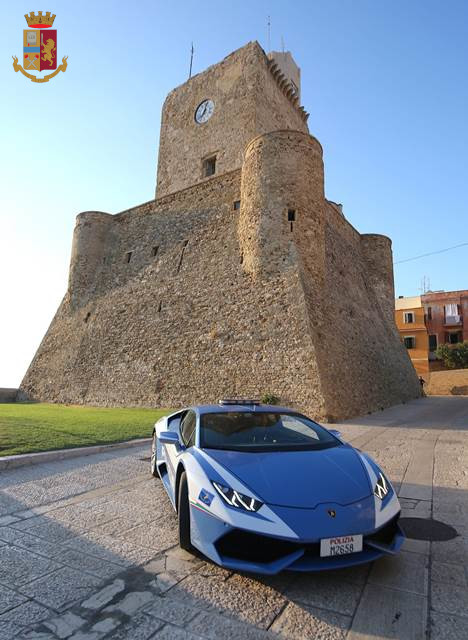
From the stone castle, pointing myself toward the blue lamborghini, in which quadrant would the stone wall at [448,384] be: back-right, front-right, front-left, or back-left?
back-left

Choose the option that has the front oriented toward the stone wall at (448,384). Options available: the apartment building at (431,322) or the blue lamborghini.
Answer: the apartment building

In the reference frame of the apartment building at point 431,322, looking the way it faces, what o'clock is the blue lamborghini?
The blue lamborghini is roughly at 12 o'clock from the apartment building.

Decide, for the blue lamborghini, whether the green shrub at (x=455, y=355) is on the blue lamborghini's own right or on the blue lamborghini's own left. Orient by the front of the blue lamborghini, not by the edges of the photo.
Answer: on the blue lamborghini's own left

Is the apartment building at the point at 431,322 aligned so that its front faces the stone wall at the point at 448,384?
yes

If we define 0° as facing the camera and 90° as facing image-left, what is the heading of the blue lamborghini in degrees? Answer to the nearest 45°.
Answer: approximately 315°

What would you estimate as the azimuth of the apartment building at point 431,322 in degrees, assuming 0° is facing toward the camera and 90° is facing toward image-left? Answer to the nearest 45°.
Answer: approximately 0°
